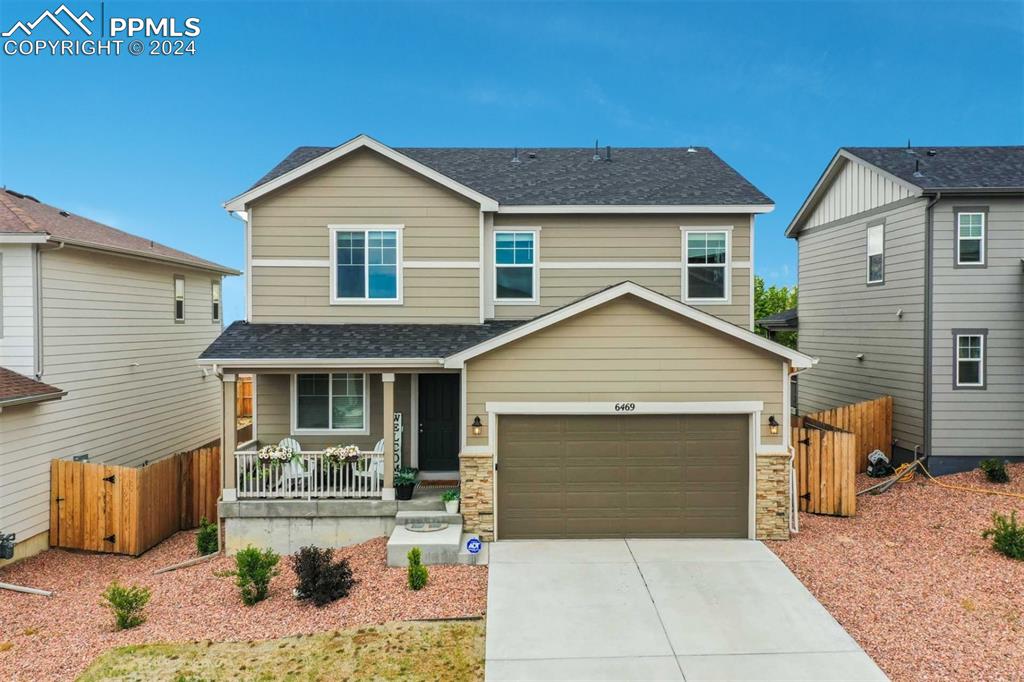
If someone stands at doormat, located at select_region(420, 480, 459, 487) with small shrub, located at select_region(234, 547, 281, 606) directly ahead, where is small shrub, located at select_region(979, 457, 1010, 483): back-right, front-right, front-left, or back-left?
back-left

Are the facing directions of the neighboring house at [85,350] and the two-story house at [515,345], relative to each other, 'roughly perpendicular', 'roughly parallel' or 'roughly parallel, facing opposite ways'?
roughly parallel

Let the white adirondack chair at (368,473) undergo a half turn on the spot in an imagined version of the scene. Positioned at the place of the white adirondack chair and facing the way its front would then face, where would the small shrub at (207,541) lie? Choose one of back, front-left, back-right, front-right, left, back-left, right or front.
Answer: back-left

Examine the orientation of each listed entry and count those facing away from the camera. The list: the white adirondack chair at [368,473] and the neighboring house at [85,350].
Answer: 0

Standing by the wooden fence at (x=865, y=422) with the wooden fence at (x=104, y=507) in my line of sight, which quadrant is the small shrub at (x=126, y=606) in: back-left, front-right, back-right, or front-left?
front-left

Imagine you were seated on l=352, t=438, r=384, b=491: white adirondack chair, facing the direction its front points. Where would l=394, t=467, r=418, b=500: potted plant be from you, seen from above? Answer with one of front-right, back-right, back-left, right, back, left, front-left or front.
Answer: left

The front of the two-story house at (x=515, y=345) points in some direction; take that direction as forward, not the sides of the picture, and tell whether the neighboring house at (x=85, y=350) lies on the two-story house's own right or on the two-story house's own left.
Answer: on the two-story house's own right

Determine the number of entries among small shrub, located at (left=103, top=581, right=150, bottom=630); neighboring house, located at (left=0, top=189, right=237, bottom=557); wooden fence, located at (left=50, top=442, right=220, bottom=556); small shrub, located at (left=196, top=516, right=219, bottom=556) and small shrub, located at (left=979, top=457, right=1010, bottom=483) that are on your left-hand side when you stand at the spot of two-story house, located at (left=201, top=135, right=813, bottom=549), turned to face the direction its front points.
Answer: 1

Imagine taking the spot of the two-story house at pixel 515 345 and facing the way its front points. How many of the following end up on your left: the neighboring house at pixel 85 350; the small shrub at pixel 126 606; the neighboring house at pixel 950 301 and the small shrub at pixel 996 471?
2

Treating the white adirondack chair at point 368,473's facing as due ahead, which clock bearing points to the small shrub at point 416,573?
The small shrub is roughly at 10 o'clock from the white adirondack chair.

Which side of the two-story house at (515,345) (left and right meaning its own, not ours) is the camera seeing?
front

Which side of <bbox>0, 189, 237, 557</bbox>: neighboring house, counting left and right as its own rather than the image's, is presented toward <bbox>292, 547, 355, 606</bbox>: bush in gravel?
left

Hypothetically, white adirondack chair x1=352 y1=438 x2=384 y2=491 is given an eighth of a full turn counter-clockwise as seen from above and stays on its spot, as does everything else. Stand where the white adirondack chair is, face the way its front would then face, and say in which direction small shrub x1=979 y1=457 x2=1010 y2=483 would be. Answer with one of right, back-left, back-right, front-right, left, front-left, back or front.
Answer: left

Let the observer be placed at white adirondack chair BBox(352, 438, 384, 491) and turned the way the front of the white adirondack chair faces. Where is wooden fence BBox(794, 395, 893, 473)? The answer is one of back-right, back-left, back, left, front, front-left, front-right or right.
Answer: back-left

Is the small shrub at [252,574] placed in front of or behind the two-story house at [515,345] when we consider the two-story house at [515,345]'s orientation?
in front

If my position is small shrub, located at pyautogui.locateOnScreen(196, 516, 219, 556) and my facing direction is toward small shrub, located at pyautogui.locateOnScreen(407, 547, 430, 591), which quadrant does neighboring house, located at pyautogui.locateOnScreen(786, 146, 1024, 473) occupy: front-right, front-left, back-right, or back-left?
front-left

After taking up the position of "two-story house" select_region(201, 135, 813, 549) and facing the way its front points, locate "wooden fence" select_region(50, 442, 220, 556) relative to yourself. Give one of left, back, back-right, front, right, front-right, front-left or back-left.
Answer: right
